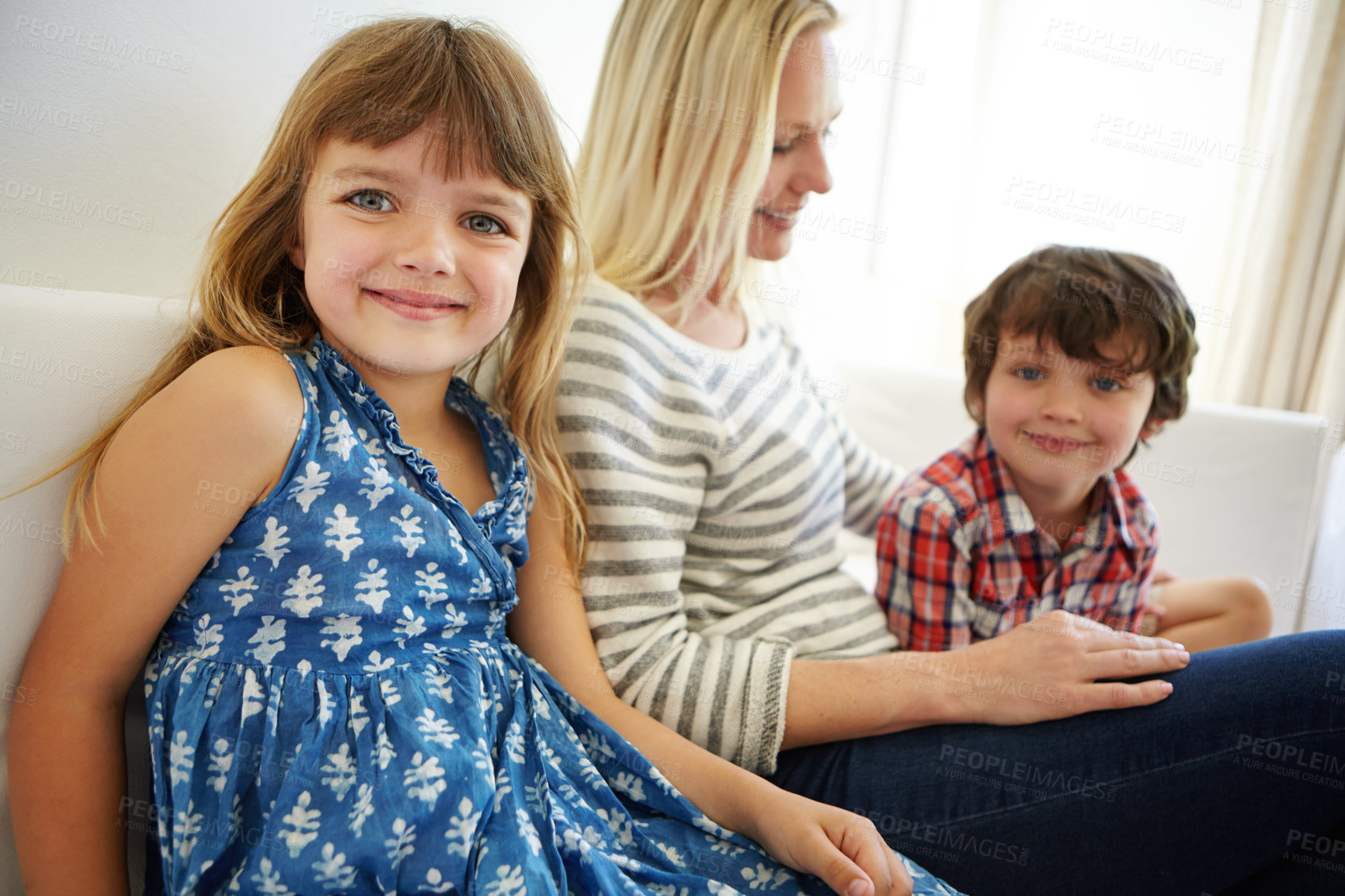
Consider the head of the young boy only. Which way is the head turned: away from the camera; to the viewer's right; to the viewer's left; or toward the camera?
toward the camera

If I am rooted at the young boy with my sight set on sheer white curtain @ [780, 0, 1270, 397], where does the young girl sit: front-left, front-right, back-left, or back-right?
back-left

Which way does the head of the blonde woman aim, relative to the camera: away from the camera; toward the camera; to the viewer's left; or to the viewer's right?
to the viewer's right

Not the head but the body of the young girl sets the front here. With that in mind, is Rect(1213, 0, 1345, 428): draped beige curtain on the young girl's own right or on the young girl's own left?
on the young girl's own left

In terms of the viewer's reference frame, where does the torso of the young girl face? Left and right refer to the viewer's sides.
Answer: facing the viewer and to the right of the viewer

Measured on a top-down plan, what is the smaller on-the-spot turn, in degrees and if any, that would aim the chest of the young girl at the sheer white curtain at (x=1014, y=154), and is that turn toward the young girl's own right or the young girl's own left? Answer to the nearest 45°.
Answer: approximately 90° to the young girl's own left
